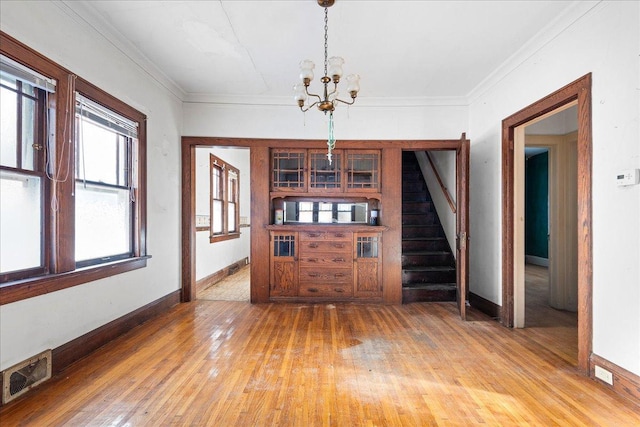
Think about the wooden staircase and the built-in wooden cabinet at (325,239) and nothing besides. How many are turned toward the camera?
2

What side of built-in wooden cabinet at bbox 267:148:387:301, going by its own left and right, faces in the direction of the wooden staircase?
left

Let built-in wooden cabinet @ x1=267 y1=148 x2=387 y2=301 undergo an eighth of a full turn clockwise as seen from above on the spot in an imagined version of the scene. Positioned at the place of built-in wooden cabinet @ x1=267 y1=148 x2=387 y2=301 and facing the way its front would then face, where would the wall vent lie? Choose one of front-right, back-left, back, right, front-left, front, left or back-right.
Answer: front

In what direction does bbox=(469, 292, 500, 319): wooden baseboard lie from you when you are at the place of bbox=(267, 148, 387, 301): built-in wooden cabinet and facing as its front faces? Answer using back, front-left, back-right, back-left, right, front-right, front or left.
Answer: left

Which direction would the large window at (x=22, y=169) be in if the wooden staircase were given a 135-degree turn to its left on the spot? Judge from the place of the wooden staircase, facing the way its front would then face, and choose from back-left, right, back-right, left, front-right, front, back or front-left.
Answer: back

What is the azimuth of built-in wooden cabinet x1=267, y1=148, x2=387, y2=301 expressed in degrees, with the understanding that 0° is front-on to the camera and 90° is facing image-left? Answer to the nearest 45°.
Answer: approximately 0°

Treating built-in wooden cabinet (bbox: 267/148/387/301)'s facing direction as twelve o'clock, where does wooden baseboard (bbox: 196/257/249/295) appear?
The wooden baseboard is roughly at 4 o'clock from the built-in wooden cabinet.

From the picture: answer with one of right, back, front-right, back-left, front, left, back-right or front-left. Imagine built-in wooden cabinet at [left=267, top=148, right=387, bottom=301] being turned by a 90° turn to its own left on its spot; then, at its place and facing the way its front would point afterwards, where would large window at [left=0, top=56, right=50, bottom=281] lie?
back-right

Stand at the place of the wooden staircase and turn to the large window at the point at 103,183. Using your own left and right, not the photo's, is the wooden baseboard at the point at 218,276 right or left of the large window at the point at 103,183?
right

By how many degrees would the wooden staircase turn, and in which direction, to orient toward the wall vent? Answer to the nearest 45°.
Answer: approximately 45° to its right

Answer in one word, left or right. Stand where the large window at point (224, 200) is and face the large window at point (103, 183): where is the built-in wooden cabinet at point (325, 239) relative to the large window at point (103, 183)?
left

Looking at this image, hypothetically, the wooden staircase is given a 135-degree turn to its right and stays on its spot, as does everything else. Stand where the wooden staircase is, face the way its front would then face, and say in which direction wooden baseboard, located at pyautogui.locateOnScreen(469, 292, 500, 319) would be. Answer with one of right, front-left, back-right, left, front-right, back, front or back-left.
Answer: back

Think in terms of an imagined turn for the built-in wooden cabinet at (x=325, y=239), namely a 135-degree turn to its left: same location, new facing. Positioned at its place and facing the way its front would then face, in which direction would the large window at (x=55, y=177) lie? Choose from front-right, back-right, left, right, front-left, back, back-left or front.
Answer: back

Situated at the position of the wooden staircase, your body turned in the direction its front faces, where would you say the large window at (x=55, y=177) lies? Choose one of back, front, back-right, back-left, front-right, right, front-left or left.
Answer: front-right

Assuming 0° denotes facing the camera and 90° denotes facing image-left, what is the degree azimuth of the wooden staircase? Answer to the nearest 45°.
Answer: approximately 0°
